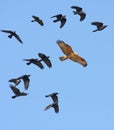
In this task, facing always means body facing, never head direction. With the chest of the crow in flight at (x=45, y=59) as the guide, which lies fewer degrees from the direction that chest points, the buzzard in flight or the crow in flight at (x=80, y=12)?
the crow in flight

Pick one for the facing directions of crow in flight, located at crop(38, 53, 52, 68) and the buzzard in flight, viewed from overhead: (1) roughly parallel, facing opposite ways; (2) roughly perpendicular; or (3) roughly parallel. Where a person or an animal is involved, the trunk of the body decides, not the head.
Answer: roughly parallel

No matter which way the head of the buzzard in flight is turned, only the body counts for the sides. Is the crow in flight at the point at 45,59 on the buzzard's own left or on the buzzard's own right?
on the buzzard's own left

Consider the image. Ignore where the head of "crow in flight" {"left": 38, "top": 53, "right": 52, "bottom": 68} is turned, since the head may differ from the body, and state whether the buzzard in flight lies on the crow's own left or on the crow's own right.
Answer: on the crow's own right
